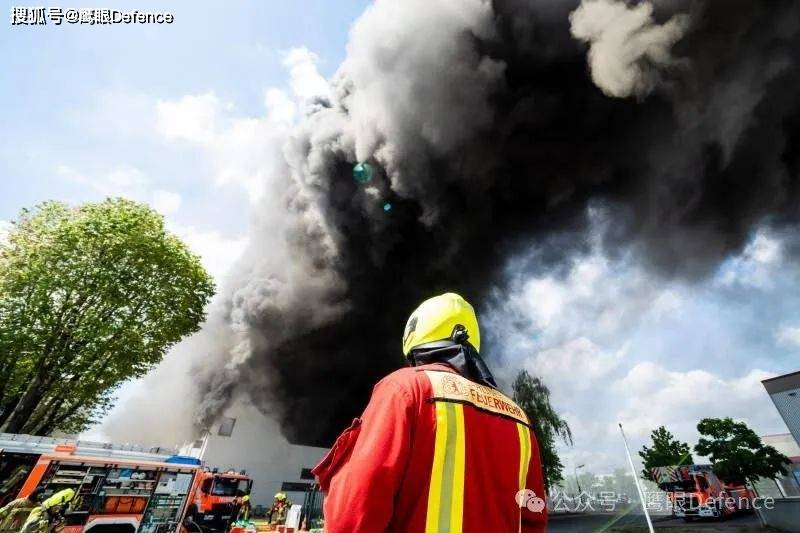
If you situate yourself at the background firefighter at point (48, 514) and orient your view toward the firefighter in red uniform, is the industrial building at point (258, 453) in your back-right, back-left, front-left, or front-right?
back-left

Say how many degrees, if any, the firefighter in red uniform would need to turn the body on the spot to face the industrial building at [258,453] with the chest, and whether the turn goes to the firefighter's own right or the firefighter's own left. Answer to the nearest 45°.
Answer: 0° — they already face it

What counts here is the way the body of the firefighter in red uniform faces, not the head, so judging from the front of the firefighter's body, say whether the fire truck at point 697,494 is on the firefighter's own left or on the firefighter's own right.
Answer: on the firefighter's own right

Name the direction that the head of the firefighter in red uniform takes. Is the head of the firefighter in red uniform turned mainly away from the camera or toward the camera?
away from the camera

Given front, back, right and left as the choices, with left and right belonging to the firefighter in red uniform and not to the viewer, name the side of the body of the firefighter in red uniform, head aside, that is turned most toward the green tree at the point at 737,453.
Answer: right

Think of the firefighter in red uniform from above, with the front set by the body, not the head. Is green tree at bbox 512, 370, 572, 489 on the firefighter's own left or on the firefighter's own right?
on the firefighter's own right

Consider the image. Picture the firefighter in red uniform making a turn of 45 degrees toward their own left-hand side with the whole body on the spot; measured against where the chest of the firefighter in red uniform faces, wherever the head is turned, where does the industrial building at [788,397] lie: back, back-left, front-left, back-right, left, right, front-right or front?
back-right

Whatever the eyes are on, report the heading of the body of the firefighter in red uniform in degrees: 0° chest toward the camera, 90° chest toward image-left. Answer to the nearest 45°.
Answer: approximately 135°

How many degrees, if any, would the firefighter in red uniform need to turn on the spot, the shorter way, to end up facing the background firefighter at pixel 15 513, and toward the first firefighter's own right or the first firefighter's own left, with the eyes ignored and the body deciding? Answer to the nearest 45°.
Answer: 0° — they already face them
